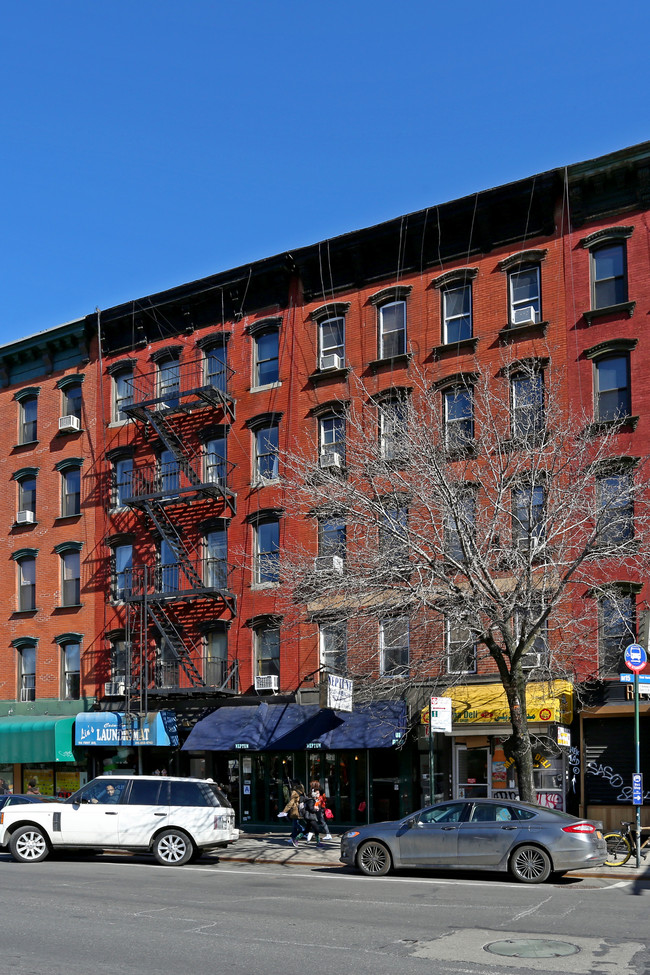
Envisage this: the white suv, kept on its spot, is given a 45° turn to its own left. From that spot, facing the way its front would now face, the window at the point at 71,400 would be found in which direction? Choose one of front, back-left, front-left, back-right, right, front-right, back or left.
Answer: back-right

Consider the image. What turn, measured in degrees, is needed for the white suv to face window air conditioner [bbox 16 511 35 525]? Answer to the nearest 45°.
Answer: approximately 90° to its right

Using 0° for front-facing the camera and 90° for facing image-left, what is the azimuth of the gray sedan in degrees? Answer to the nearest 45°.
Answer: approximately 90°

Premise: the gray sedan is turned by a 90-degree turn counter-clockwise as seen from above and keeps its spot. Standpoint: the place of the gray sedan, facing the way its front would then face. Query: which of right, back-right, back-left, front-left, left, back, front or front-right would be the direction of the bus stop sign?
back-left

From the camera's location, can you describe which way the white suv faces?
facing to the left of the viewer
